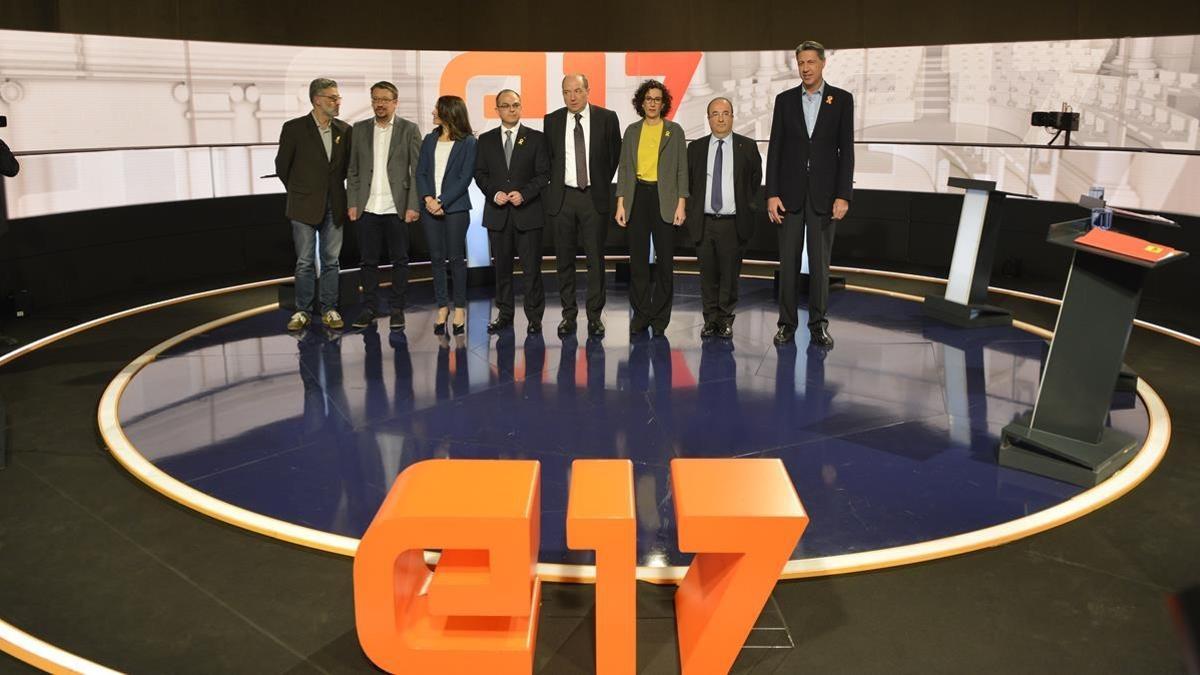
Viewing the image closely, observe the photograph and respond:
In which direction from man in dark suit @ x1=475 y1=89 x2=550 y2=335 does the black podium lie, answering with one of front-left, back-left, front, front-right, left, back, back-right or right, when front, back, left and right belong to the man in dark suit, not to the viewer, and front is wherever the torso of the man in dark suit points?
left

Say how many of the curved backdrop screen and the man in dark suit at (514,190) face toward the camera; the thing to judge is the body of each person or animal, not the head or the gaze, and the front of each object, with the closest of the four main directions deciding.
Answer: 2

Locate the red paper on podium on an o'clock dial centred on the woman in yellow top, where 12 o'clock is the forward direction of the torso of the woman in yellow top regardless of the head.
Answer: The red paper on podium is roughly at 11 o'clock from the woman in yellow top.

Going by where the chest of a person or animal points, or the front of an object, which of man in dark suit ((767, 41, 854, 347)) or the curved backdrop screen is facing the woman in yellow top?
the curved backdrop screen

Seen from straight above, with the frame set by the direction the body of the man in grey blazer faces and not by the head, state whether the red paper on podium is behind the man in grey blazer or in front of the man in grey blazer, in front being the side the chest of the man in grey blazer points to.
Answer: in front

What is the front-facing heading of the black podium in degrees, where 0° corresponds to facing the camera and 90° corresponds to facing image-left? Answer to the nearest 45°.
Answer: approximately 45°

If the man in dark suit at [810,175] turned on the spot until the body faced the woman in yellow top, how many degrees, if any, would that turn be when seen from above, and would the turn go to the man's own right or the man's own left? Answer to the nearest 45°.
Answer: approximately 90° to the man's own right

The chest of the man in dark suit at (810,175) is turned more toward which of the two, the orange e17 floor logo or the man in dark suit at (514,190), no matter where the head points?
the orange e17 floor logo

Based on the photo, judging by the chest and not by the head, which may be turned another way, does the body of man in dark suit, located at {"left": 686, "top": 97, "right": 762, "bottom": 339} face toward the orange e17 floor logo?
yes

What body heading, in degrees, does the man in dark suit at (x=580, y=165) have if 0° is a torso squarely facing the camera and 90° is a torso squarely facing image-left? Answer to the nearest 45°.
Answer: approximately 0°

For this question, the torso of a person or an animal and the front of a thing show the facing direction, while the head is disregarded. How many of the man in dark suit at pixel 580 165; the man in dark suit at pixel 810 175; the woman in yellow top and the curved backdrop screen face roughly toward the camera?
4

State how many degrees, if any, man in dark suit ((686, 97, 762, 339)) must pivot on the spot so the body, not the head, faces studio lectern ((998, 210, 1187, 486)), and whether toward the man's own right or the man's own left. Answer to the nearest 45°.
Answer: approximately 45° to the man's own left
